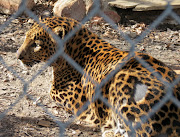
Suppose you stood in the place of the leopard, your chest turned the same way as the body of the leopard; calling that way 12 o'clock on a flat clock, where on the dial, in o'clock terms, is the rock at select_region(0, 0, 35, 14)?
The rock is roughly at 2 o'clock from the leopard.

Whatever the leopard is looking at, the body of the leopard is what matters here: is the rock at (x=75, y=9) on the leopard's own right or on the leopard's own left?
on the leopard's own right

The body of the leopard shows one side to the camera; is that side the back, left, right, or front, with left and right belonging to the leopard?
left

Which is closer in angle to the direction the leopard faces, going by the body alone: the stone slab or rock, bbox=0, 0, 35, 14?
the rock

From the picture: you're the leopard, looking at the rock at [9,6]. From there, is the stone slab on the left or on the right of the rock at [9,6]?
right
